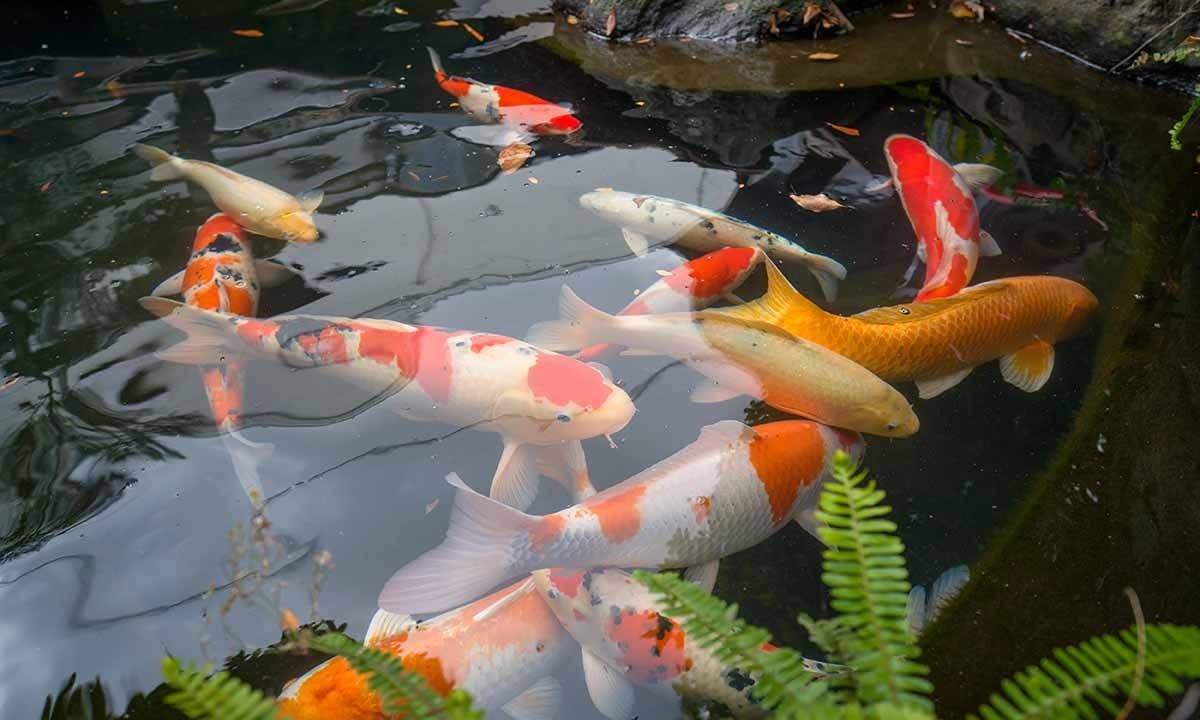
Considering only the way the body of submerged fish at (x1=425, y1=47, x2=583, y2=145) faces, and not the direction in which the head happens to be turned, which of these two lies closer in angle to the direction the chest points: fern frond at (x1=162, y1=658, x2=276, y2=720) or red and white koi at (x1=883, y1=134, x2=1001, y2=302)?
the red and white koi

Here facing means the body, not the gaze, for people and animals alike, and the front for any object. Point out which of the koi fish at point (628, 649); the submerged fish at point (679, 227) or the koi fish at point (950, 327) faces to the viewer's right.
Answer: the koi fish at point (950, 327)

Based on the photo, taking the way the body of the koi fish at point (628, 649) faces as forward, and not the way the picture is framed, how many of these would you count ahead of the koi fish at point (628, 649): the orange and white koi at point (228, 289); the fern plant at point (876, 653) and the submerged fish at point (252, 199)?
2

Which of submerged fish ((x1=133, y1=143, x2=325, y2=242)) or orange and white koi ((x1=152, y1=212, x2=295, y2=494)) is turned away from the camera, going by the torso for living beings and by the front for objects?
the orange and white koi

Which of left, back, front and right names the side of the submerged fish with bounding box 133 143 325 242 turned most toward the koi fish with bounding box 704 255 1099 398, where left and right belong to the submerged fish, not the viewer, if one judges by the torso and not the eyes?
front

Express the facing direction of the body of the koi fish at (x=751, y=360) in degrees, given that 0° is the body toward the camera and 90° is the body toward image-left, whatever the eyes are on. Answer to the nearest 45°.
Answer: approximately 315°

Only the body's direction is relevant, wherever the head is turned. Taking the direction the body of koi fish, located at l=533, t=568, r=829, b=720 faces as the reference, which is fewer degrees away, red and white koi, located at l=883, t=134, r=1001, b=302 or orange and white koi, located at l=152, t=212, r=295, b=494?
the orange and white koi

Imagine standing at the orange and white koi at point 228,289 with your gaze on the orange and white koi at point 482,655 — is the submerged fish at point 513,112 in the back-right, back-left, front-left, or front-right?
back-left

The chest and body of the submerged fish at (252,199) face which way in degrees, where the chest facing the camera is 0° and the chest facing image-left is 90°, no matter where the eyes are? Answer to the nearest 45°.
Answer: approximately 315°

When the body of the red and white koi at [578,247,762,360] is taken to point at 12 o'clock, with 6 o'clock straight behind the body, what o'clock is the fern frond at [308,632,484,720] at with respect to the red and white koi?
The fern frond is roughly at 5 o'clock from the red and white koi.

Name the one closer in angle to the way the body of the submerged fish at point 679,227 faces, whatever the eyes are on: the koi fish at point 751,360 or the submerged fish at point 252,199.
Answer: the submerged fish

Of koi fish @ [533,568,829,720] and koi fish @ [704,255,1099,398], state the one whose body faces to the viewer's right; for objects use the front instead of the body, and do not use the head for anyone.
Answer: koi fish @ [704,255,1099,398]

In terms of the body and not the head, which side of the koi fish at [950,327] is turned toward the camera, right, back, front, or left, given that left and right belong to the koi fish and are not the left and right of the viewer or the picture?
right

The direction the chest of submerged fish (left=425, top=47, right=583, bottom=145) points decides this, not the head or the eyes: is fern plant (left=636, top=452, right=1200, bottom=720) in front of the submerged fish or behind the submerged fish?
in front

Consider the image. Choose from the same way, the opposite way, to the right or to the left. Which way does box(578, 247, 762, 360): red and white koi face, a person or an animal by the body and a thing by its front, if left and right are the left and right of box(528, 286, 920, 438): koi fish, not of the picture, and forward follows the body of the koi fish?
to the left

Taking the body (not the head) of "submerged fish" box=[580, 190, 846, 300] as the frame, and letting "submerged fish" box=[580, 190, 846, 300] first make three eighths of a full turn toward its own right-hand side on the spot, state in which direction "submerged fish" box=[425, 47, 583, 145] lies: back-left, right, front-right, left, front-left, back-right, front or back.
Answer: back-left

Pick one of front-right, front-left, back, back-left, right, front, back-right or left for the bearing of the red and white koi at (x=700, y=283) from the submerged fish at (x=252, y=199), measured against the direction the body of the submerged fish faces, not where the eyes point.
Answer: front
